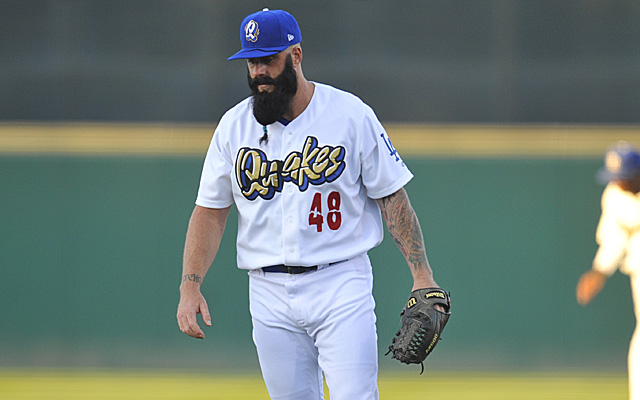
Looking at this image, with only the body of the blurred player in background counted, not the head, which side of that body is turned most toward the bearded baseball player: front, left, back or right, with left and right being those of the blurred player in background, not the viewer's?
front

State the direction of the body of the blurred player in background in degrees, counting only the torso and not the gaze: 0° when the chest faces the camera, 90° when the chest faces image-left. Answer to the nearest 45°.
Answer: approximately 45°

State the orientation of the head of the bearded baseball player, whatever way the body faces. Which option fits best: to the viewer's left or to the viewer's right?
to the viewer's left
